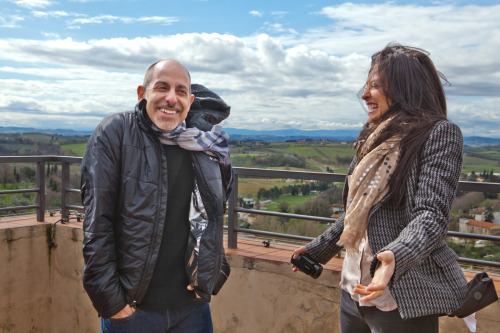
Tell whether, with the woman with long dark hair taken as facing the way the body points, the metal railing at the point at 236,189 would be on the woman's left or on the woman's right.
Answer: on the woman's right

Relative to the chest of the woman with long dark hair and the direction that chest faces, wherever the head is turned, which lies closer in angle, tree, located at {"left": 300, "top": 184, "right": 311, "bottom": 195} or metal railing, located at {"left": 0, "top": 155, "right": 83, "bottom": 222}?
the metal railing

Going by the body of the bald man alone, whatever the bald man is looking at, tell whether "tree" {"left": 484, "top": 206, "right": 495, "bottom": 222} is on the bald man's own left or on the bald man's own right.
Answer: on the bald man's own left

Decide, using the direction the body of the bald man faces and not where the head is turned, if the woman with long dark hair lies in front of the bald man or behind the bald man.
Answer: in front

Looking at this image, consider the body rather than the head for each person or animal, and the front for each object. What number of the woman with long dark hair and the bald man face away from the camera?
0

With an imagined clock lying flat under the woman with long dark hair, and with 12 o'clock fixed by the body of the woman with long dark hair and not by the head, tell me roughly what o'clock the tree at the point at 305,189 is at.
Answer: The tree is roughly at 4 o'clock from the woman with long dark hair.

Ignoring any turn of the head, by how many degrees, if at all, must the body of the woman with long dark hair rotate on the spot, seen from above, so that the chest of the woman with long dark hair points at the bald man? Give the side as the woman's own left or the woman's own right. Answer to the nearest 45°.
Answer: approximately 45° to the woman's own right

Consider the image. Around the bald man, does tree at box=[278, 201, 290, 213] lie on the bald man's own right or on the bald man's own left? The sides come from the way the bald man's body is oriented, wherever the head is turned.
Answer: on the bald man's own left

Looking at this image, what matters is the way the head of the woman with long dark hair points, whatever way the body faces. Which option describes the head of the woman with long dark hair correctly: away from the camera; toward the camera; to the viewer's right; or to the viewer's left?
to the viewer's left

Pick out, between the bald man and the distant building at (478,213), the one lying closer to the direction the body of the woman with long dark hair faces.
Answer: the bald man

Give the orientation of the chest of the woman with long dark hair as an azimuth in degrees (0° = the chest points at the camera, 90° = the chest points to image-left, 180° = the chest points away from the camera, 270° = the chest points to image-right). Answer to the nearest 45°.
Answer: approximately 45°
